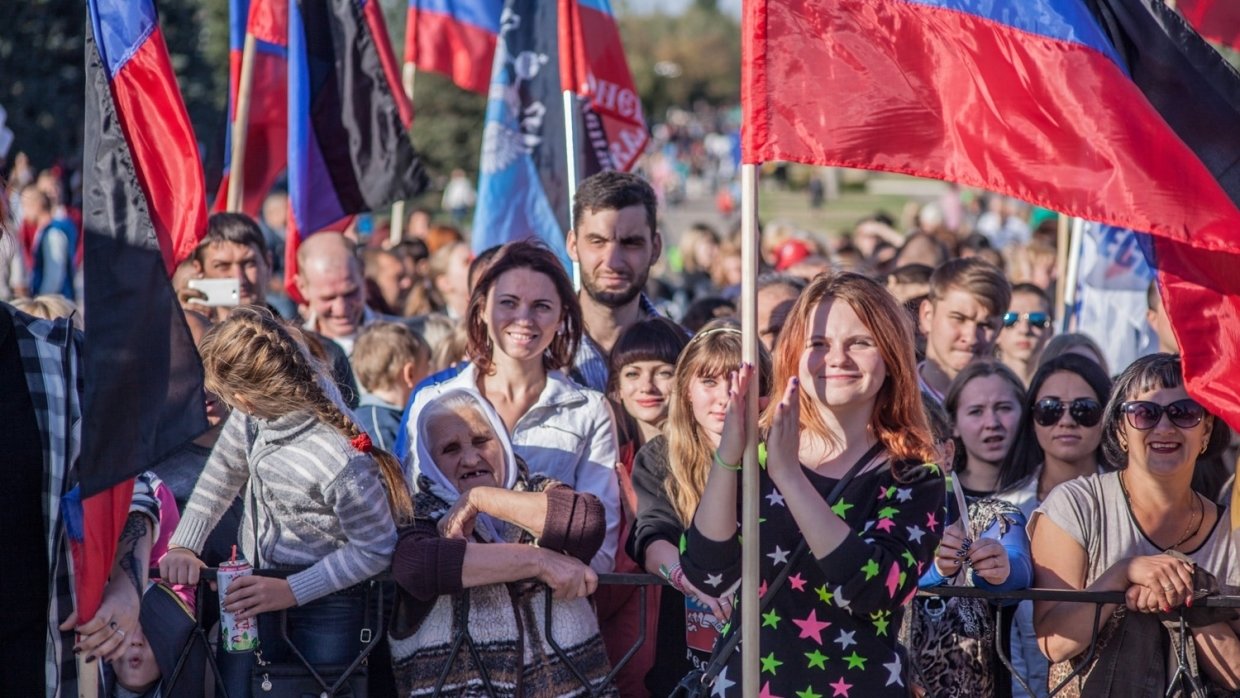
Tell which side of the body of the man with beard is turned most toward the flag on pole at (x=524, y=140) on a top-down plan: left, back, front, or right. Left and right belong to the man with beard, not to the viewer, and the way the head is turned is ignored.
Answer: back

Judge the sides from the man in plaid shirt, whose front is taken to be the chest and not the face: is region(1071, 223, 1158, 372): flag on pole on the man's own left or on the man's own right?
on the man's own left

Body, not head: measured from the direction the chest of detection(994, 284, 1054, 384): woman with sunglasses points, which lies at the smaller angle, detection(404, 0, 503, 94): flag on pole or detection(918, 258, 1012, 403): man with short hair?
the man with short hair

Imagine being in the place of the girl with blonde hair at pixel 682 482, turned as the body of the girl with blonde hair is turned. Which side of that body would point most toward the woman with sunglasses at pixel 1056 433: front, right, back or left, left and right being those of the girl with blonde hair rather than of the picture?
left

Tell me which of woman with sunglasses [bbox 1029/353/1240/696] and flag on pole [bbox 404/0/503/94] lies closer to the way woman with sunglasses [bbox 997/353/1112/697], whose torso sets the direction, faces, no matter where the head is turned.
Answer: the woman with sunglasses

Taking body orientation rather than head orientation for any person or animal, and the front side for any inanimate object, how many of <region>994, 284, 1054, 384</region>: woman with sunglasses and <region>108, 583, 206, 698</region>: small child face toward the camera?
2
